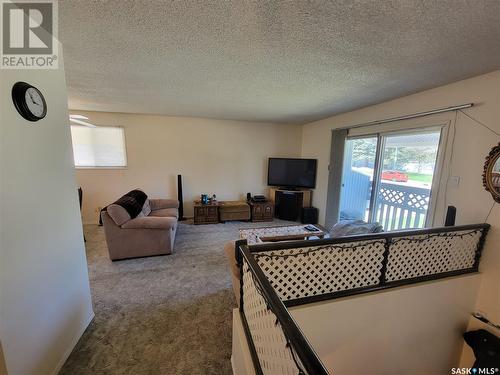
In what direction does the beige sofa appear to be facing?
to the viewer's right

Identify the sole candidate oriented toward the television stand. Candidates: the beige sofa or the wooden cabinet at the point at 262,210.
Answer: the beige sofa

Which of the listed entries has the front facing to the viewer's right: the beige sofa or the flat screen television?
the beige sofa

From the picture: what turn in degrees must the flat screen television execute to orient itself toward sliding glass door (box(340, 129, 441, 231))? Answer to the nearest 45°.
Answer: approximately 45° to its left

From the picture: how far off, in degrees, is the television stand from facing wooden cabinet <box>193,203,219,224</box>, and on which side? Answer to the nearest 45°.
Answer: approximately 45° to its right

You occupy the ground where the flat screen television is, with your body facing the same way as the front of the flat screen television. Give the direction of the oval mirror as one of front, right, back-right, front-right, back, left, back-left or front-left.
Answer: front-left

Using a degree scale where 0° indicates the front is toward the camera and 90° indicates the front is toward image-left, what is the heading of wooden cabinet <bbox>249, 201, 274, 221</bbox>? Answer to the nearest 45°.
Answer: approximately 0°

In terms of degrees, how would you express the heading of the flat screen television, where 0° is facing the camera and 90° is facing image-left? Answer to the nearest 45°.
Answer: approximately 0°

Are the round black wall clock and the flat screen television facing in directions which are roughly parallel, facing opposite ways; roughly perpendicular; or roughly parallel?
roughly perpendicular
